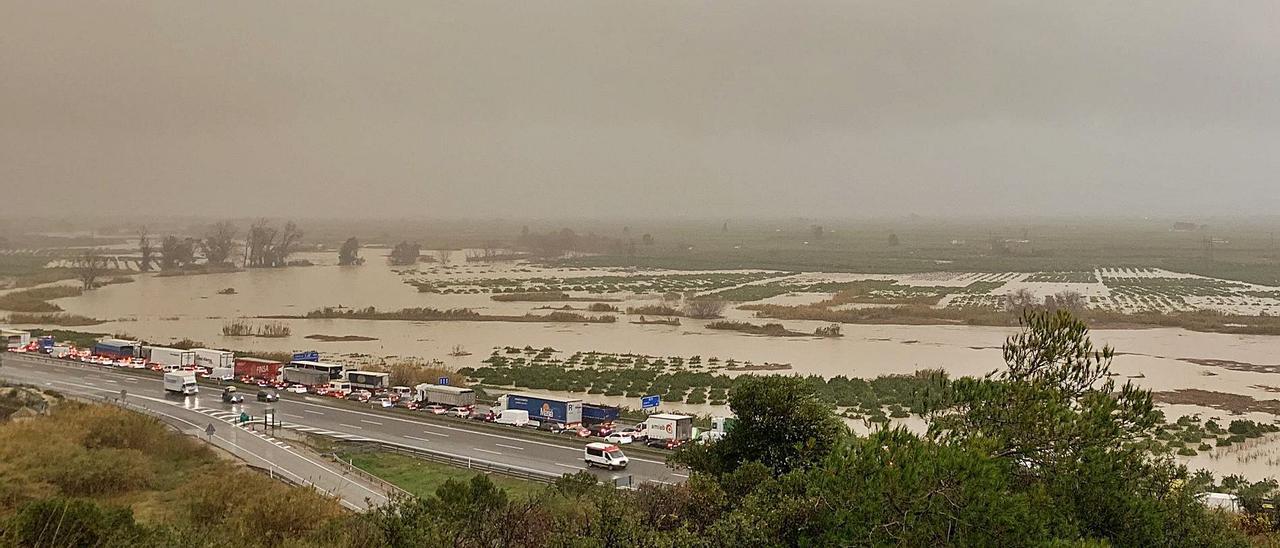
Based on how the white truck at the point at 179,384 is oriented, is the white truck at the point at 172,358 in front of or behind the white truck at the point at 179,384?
behind

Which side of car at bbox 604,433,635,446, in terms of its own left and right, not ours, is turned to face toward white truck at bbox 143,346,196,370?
front

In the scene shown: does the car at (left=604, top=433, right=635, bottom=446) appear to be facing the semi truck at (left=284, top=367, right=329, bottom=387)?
yes

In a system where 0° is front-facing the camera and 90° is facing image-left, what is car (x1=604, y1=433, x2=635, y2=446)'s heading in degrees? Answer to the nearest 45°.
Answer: approximately 135°

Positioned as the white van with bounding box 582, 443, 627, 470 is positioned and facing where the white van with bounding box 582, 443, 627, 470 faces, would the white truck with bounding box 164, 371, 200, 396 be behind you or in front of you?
behind

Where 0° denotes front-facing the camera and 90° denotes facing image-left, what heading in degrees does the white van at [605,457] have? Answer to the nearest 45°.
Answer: approximately 315°

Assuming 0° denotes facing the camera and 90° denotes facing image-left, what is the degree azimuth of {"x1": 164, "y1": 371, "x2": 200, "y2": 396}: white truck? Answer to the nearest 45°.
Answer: approximately 315°

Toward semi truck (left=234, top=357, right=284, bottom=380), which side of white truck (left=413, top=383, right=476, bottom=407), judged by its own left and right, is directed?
front

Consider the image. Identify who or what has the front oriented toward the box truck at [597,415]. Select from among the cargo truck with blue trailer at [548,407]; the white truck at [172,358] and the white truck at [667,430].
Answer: the white truck at [667,430]

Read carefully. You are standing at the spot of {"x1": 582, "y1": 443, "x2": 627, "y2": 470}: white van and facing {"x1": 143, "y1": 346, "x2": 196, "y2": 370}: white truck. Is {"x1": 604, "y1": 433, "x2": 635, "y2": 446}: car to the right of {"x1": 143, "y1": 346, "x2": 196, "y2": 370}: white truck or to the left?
right

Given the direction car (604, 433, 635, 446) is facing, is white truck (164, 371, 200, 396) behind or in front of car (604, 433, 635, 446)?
in front

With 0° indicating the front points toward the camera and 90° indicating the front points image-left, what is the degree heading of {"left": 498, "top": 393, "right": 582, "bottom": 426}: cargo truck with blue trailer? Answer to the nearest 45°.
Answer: approximately 135°

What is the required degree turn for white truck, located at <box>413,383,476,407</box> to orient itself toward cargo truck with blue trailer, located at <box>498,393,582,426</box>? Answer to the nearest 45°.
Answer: approximately 180°

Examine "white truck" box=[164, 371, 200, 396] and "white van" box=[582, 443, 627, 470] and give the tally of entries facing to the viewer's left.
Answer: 0

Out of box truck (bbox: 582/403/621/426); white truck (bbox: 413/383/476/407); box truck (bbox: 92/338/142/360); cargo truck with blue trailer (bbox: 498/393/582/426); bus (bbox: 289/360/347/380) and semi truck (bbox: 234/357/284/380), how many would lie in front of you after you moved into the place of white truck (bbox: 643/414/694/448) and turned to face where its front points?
6

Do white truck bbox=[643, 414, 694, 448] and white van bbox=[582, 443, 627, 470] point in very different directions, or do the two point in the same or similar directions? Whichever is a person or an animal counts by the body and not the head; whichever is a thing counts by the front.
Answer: very different directions

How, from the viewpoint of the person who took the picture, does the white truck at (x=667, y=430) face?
facing away from the viewer and to the left of the viewer
